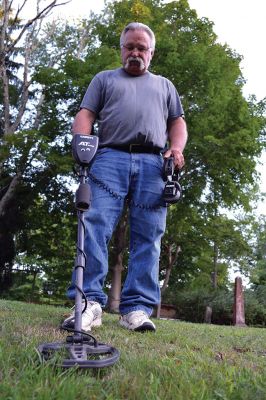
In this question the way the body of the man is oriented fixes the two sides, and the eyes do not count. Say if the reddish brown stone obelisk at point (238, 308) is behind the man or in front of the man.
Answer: behind

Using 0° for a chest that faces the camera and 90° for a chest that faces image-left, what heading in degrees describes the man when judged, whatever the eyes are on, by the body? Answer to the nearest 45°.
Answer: approximately 0°

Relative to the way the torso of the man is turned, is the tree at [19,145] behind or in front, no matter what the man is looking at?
behind

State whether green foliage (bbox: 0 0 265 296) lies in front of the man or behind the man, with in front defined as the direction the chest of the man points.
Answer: behind
